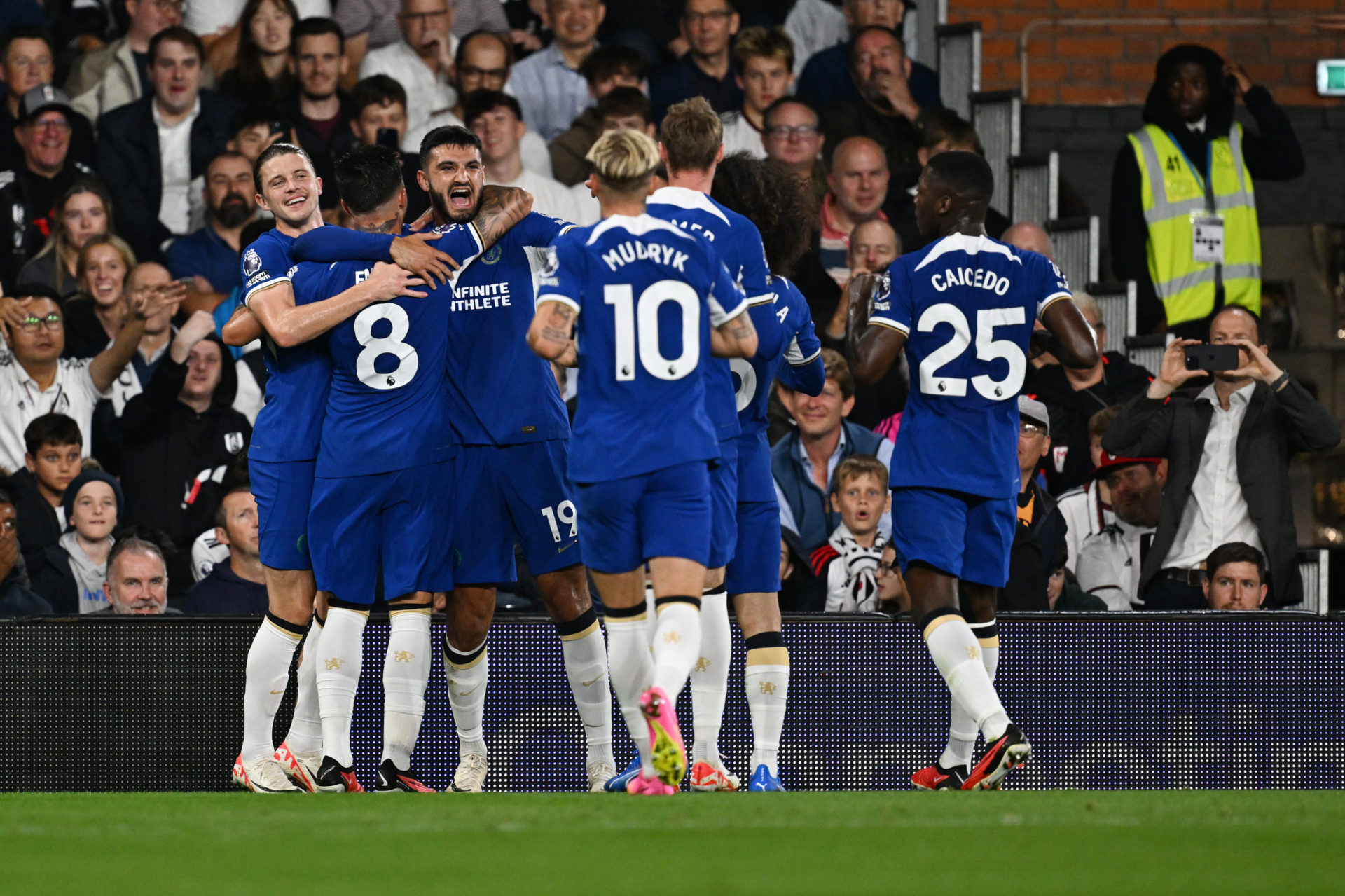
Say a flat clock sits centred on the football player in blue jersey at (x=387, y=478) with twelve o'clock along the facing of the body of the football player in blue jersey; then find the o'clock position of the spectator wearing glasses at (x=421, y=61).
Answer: The spectator wearing glasses is roughly at 12 o'clock from the football player in blue jersey.

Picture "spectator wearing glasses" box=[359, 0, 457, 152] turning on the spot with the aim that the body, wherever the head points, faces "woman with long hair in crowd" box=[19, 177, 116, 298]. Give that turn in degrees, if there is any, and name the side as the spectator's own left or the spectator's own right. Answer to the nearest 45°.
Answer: approximately 45° to the spectator's own right

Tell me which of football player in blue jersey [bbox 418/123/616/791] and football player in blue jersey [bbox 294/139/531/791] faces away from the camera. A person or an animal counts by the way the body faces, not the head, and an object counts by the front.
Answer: football player in blue jersey [bbox 294/139/531/791]

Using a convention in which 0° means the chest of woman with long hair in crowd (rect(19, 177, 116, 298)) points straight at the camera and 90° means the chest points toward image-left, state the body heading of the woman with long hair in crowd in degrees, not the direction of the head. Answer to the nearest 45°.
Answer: approximately 0°

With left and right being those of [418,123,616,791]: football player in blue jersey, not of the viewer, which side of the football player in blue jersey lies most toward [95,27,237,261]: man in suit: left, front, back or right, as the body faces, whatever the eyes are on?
back

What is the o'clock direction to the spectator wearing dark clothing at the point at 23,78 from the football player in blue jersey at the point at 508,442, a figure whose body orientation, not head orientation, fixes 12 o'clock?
The spectator wearing dark clothing is roughly at 5 o'clock from the football player in blue jersey.

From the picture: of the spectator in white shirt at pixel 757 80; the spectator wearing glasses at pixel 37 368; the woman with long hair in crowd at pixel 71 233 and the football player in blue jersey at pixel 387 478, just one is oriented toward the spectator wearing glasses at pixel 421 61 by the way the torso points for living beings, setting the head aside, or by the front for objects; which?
the football player in blue jersey

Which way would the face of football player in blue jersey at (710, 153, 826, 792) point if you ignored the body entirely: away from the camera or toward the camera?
away from the camera

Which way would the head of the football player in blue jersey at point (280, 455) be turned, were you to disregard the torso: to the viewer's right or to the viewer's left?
to the viewer's right
